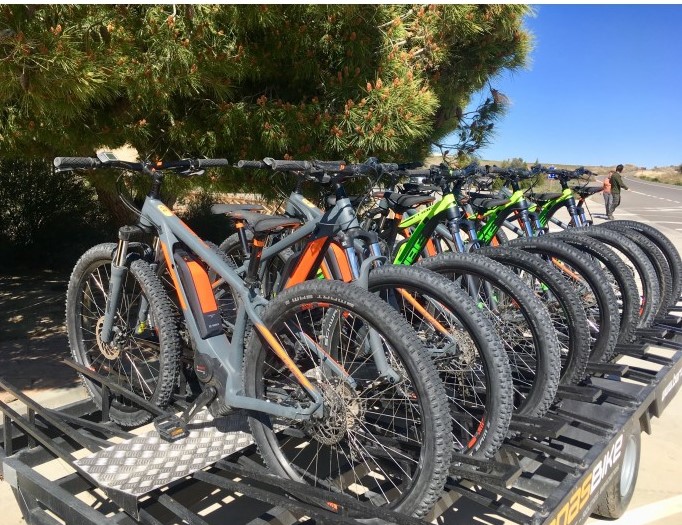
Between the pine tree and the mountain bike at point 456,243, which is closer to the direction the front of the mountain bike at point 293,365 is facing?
the pine tree

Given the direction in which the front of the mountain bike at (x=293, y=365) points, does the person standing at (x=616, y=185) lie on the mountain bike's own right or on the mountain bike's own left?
on the mountain bike's own right

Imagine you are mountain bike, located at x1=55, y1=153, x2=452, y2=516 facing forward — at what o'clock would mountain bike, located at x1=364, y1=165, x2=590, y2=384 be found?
mountain bike, located at x1=364, y1=165, x2=590, y2=384 is roughly at 3 o'clock from mountain bike, located at x1=55, y1=153, x2=452, y2=516.

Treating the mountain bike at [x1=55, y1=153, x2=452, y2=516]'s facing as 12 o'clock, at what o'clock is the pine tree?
The pine tree is roughly at 1 o'clock from the mountain bike.

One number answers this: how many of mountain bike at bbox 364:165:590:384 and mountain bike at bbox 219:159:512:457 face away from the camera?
0

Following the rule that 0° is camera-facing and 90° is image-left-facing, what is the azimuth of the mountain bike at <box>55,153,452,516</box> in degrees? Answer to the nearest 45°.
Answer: approximately 135°
